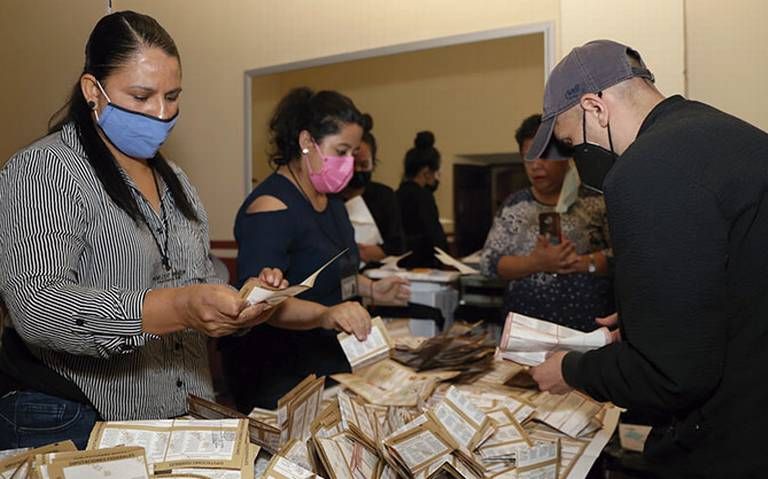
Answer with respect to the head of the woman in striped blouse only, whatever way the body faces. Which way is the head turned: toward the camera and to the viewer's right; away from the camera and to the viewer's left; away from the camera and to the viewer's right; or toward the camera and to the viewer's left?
toward the camera and to the viewer's right

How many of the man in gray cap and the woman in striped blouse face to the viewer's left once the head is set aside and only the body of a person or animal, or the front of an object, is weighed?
1

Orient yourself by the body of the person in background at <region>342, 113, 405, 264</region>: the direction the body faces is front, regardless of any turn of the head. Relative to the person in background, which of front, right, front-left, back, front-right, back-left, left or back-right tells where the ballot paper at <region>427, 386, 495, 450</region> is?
front-left

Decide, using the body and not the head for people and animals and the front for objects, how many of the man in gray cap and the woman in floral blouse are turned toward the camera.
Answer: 1

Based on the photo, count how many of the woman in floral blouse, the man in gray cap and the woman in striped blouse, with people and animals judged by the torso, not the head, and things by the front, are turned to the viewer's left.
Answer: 1

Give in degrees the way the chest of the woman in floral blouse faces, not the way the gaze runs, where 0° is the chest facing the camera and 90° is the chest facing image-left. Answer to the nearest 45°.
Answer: approximately 0°

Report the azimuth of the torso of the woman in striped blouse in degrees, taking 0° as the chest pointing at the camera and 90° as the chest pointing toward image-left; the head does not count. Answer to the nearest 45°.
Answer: approximately 315°

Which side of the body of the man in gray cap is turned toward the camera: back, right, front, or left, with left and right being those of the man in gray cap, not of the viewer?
left
